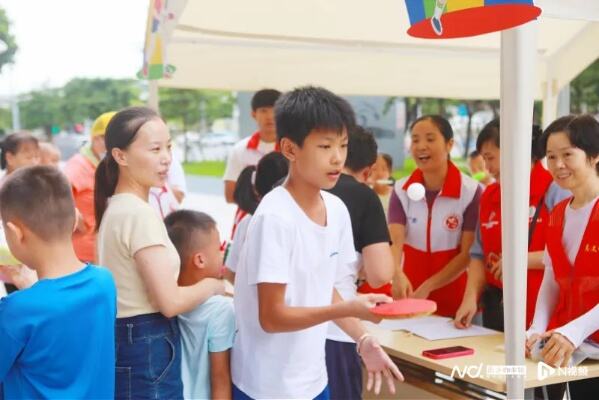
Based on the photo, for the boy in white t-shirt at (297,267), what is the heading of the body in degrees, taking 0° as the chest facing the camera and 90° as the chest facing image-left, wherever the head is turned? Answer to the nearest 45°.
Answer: approximately 315°

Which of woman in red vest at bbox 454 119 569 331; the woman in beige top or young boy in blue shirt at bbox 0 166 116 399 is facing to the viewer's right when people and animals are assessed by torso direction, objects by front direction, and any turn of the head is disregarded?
the woman in beige top

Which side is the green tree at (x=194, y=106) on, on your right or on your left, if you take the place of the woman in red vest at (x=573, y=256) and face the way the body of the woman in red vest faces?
on your right

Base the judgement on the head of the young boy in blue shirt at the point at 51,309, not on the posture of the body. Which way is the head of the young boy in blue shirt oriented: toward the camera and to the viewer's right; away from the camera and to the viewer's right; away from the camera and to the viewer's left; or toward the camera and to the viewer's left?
away from the camera and to the viewer's left

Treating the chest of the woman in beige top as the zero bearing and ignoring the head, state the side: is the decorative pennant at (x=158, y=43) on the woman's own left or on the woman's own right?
on the woman's own left

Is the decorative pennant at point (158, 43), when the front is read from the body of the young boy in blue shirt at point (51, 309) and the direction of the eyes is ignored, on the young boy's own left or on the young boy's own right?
on the young boy's own right

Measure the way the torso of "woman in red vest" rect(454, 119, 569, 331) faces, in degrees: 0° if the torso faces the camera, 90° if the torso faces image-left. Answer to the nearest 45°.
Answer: approximately 45°

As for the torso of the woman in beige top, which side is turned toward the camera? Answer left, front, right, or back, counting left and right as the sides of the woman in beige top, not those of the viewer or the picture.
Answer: right

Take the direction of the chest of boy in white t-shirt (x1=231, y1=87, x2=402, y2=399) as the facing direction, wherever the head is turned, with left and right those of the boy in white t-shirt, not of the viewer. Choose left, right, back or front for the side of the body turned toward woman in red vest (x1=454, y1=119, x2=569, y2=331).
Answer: left
